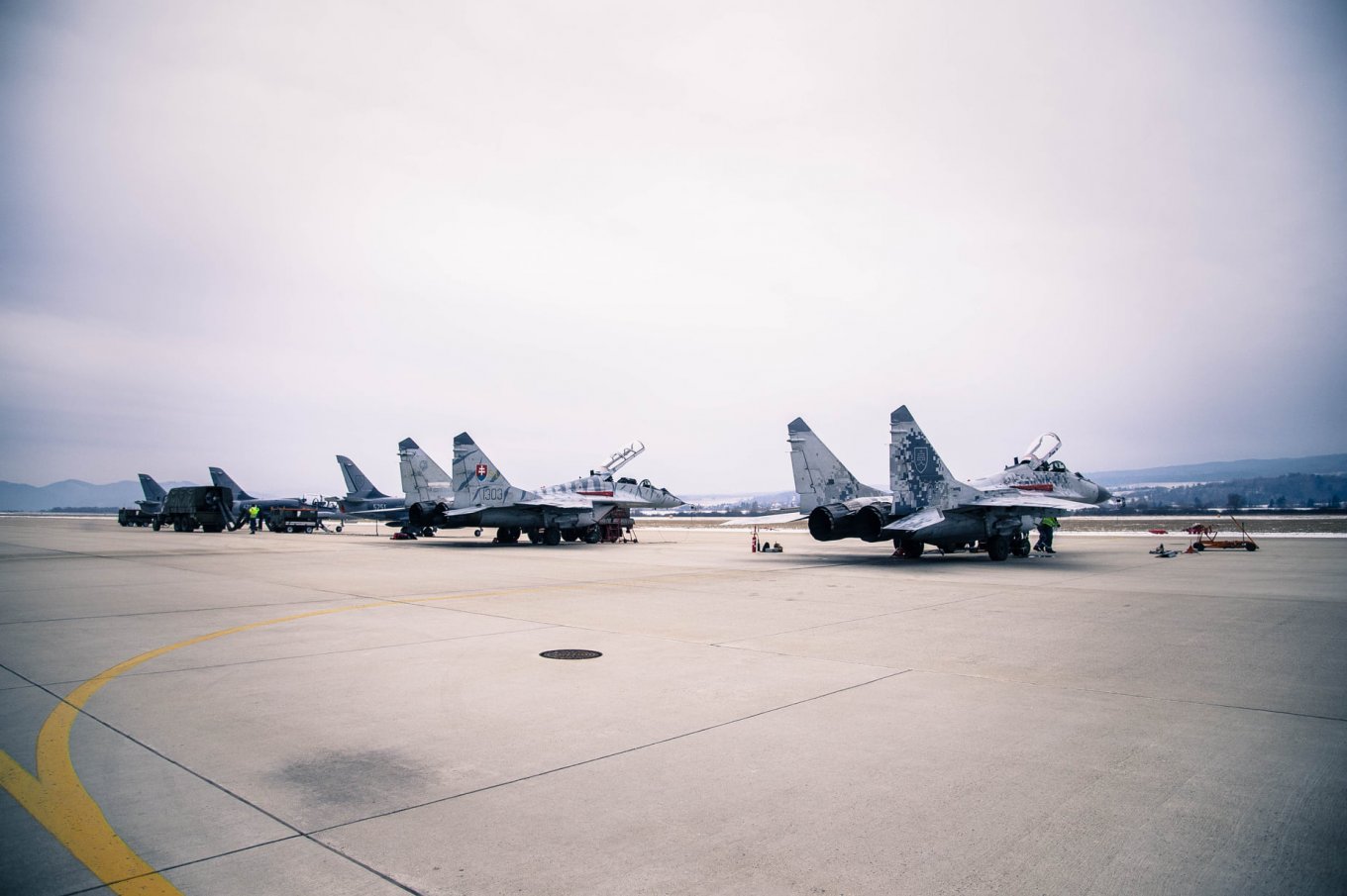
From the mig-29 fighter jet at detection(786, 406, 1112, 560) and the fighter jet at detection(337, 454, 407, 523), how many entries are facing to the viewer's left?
0

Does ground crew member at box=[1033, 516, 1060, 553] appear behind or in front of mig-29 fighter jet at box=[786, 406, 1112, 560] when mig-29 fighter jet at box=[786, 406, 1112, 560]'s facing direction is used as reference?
in front

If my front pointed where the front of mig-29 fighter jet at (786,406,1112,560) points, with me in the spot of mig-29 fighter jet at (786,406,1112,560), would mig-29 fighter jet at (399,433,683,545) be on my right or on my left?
on my left

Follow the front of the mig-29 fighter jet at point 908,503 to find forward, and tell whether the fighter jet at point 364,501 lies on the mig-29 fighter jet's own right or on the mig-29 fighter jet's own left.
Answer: on the mig-29 fighter jet's own left

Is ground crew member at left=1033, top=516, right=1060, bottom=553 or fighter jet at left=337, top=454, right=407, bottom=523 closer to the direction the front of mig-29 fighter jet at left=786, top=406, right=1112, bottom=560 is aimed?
the ground crew member

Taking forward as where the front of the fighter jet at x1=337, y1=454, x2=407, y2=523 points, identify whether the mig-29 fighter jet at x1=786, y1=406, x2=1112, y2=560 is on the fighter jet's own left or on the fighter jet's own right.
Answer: on the fighter jet's own right

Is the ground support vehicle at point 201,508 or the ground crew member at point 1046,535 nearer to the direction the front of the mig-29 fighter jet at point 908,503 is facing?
the ground crew member

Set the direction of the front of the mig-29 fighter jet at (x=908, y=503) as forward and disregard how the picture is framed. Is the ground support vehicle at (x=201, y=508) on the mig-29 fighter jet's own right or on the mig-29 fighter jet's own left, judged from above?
on the mig-29 fighter jet's own left

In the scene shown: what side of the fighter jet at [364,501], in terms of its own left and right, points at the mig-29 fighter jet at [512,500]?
right

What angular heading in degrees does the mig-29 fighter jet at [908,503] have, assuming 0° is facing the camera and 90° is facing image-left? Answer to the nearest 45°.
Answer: approximately 225°

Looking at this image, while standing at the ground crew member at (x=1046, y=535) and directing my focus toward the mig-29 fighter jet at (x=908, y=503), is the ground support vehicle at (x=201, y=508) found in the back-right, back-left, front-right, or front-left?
front-right

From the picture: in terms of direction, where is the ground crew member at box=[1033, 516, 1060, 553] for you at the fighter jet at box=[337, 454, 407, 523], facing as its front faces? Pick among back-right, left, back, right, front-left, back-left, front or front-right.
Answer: front-right

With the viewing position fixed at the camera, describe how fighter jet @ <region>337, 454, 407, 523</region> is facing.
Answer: facing to the right of the viewer
